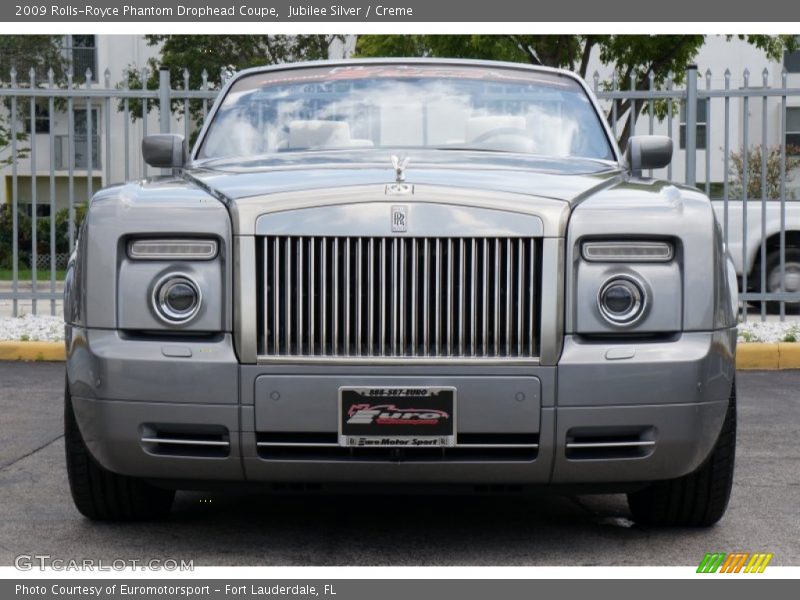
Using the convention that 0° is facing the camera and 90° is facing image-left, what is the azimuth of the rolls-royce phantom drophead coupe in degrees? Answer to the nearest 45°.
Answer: approximately 0°

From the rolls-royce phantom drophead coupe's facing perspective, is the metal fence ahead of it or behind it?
behind

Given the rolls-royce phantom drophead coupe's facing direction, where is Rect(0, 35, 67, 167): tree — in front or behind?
behind
